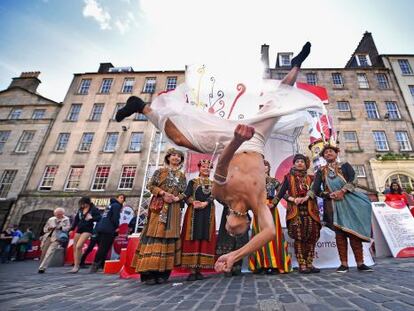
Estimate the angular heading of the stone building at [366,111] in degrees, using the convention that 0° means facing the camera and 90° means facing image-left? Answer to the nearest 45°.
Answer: approximately 0°

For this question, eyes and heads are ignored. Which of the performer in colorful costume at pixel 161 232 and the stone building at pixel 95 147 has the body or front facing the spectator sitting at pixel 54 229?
the stone building

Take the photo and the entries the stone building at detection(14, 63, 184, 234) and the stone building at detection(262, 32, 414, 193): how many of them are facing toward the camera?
2

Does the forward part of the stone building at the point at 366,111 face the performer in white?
yes

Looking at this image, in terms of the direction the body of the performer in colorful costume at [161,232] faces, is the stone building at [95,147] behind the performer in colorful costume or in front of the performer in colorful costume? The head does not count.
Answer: behind

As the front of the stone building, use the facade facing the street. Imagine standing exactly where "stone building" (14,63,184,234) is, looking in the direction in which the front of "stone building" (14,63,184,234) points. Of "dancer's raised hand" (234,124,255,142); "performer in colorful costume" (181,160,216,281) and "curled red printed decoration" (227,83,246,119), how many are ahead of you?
3

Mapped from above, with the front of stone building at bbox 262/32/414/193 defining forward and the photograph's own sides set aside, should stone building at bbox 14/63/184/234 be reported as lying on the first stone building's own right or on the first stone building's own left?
on the first stone building's own right

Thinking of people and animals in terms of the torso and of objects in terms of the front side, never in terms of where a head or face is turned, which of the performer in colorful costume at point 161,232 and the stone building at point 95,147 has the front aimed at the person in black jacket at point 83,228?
the stone building
